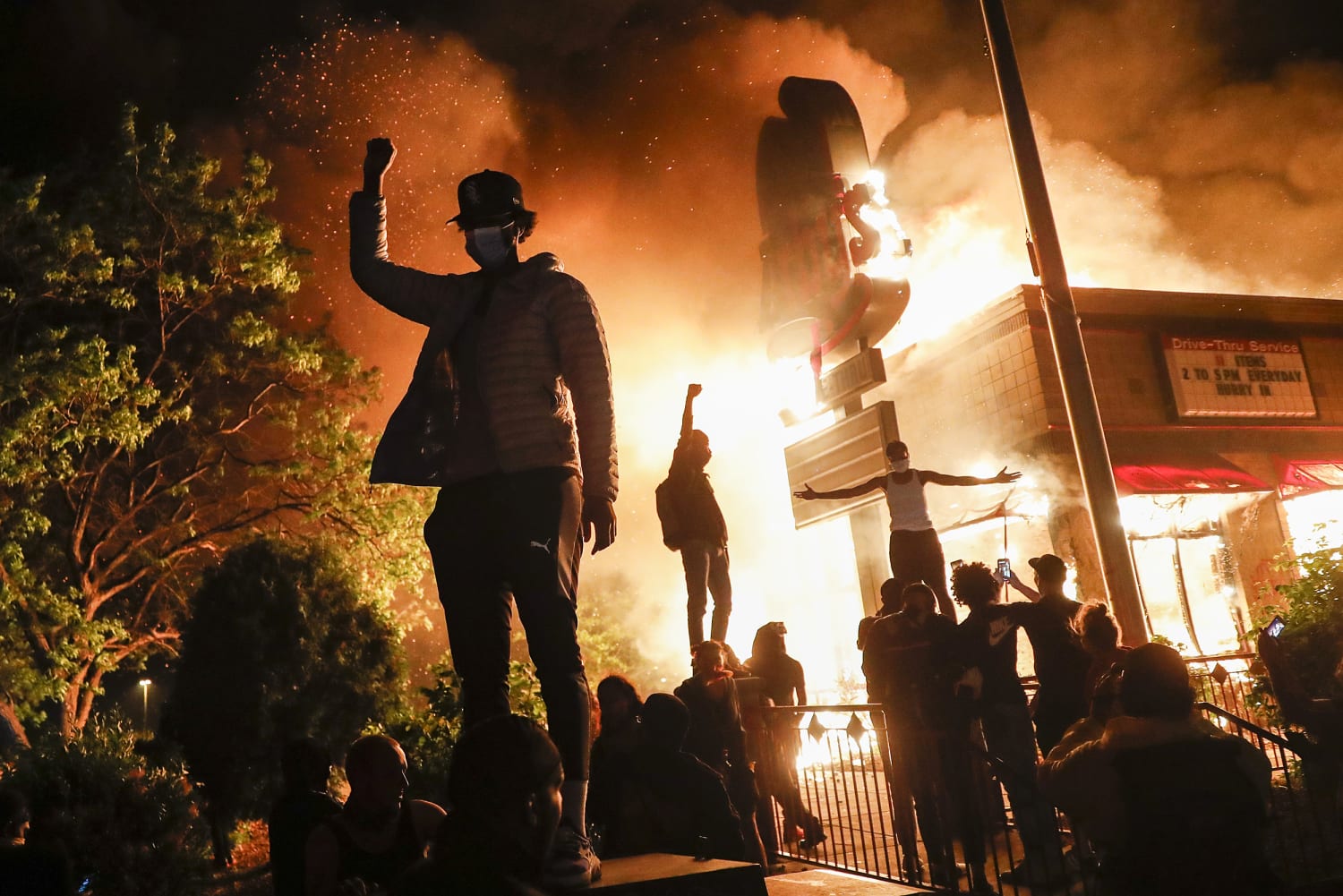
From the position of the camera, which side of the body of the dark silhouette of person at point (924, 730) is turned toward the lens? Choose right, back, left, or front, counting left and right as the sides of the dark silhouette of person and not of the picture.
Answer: back

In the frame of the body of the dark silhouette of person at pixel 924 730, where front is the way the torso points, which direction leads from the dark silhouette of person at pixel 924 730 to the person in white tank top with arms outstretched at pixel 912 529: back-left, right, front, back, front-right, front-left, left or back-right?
front

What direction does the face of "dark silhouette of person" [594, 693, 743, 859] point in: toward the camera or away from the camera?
away from the camera

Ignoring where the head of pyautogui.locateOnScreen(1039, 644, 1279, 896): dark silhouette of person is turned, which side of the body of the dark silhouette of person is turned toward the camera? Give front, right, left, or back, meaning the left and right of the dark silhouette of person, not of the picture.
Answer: back

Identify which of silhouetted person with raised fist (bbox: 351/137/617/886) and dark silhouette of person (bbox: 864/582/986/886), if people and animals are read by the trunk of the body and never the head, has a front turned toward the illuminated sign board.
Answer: the dark silhouette of person

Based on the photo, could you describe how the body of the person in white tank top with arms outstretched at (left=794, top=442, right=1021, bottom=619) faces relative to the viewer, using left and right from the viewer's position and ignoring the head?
facing the viewer

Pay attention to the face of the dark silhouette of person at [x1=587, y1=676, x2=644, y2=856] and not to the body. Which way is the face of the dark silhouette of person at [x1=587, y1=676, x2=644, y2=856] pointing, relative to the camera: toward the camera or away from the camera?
away from the camera

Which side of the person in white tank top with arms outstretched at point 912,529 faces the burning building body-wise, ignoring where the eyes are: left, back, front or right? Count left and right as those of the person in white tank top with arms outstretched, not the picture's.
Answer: back

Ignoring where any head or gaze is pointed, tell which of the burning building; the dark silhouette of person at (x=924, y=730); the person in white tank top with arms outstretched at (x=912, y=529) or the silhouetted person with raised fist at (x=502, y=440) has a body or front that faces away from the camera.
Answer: the dark silhouette of person at (x=924, y=730)

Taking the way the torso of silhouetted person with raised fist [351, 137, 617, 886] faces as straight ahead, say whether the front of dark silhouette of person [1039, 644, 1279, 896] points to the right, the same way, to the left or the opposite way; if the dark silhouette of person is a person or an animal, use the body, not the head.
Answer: the opposite way

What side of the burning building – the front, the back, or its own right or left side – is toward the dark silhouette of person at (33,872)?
front

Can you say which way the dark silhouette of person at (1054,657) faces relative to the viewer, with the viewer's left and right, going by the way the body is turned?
facing away from the viewer and to the left of the viewer
